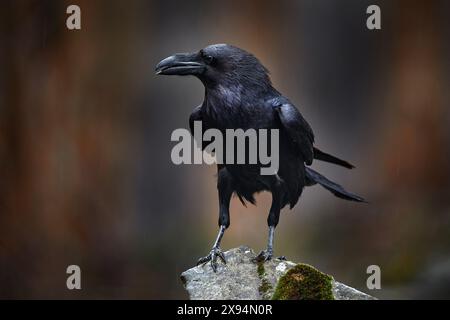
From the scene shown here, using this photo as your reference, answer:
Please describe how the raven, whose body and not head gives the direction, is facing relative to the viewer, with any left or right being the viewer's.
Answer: facing the viewer and to the left of the viewer
